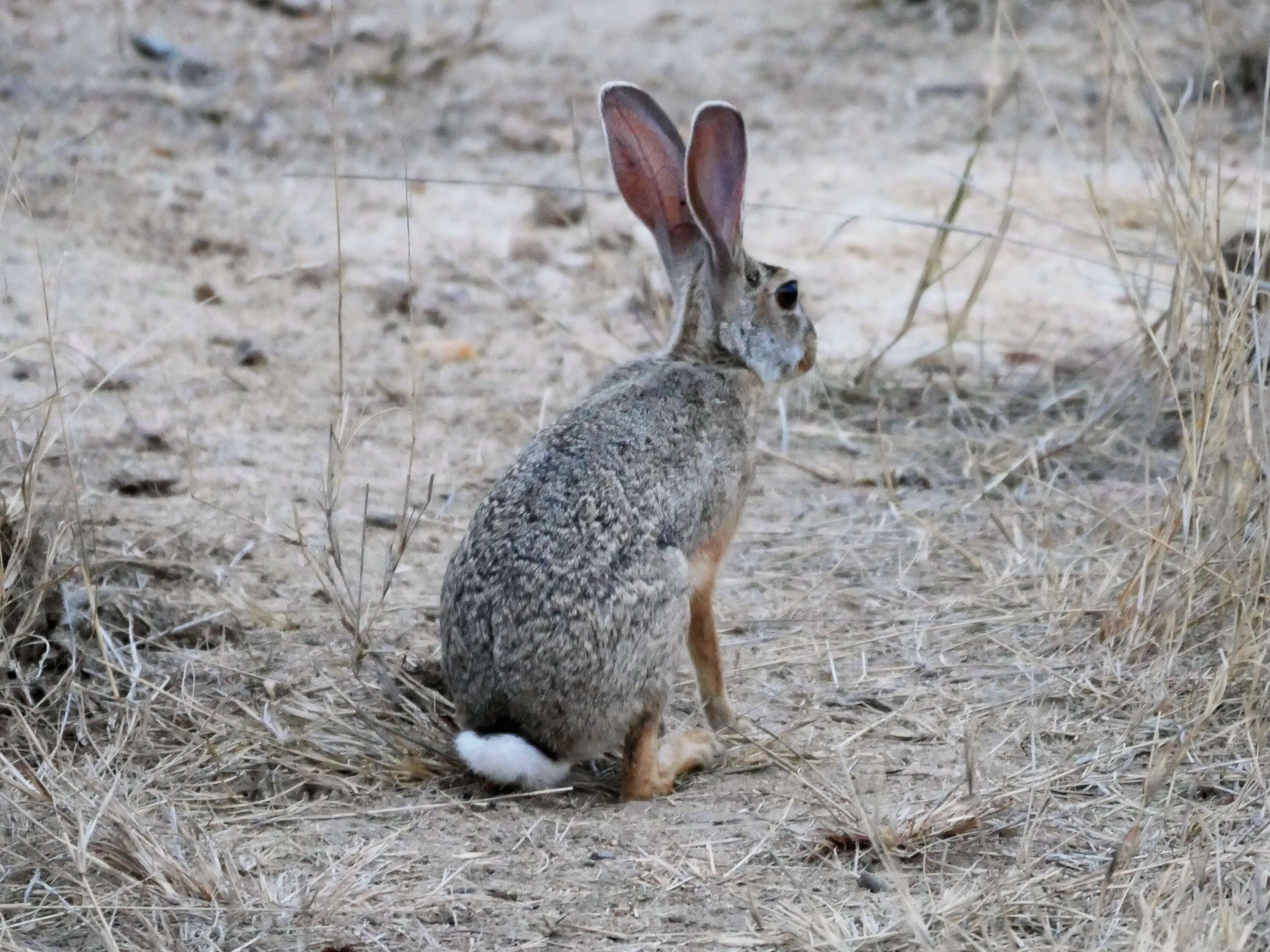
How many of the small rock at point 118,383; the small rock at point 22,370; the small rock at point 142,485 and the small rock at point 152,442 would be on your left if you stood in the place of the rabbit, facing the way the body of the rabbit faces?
4

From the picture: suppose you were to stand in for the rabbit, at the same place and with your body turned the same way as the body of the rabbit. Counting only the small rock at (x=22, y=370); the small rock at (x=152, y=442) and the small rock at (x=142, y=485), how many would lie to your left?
3

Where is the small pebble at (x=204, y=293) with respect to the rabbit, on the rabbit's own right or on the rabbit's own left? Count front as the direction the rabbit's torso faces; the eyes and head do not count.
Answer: on the rabbit's own left

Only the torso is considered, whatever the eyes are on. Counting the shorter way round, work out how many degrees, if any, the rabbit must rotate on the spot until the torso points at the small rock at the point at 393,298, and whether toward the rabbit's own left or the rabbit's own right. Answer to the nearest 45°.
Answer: approximately 45° to the rabbit's own left

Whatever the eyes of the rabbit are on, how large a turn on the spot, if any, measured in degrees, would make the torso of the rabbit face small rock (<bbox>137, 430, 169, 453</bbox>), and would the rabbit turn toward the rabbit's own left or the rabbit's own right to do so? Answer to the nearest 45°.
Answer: approximately 90° to the rabbit's own left

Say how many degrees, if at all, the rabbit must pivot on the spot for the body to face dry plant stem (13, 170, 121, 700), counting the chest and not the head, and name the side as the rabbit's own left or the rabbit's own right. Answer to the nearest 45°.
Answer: approximately 135° to the rabbit's own left

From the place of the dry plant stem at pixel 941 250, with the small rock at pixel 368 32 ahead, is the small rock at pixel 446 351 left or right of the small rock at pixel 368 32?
left

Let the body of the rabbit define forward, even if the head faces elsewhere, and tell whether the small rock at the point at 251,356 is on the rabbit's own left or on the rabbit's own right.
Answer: on the rabbit's own left

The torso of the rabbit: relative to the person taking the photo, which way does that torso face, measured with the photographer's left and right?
facing away from the viewer and to the right of the viewer

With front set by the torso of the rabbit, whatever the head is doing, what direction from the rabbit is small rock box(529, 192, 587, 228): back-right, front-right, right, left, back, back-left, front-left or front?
front-left

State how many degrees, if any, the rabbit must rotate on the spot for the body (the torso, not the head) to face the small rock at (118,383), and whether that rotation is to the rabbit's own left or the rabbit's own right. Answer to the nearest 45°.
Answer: approximately 90° to the rabbit's own left

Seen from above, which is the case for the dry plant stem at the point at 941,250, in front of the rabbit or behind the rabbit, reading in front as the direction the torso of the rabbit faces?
in front

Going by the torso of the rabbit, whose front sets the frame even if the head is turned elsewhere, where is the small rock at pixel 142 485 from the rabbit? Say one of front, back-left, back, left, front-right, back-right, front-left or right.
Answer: left

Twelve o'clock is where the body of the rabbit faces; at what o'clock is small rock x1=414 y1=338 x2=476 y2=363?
The small rock is roughly at 10 o'clock from the rabbit.

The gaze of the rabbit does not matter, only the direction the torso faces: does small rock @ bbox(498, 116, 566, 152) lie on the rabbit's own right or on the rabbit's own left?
on the rabbit's own left
